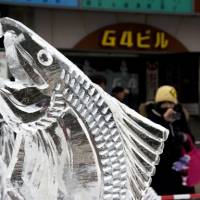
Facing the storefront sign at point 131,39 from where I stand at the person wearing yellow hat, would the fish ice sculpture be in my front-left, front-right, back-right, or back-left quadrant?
back-left

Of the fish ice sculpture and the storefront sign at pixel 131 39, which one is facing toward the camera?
the storefront sign

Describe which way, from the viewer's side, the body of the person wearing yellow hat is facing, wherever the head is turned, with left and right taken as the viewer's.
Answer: facing the viewer and to the right of the viewer

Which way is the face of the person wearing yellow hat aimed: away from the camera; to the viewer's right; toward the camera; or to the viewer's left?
toward the camera

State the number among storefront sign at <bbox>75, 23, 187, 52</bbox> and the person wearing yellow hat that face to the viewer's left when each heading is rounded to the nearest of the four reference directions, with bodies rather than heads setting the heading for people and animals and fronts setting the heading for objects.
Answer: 0

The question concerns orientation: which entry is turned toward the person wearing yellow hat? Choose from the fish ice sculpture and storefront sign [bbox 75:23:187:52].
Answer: the storefront sign

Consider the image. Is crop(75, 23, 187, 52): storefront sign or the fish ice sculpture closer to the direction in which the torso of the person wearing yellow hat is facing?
the fish ice sculpture

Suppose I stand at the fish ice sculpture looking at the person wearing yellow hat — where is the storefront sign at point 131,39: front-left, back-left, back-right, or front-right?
front-left

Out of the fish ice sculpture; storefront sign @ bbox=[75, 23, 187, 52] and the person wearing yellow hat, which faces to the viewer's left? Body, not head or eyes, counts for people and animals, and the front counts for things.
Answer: the fish ice sculpture

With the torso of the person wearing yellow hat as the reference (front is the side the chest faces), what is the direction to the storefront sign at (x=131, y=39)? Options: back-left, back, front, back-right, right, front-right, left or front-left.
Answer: back-left

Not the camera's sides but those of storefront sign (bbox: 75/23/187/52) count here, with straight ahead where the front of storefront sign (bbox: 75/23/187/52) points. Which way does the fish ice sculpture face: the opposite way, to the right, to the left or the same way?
to the right

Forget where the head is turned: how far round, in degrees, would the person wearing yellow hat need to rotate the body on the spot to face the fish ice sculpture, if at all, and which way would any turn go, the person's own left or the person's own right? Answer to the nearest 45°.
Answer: approximately 45° to the person's own right

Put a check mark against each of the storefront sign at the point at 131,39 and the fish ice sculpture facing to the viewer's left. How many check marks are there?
1

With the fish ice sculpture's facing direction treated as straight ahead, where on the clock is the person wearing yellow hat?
The person wearing yellow hat is roughly at 4 o'clock from the fish ice sculpture.

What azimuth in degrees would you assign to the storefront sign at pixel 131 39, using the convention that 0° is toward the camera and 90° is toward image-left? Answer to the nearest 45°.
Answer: approximately 0°

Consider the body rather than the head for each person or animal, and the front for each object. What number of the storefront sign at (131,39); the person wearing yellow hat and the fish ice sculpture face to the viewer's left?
1

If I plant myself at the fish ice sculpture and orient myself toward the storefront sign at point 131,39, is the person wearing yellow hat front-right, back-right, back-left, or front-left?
front-right

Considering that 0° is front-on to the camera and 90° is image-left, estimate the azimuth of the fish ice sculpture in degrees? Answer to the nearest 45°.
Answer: approximately 90°

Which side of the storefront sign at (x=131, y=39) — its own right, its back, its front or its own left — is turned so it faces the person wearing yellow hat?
front

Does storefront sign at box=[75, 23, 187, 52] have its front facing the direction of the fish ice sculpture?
yes
